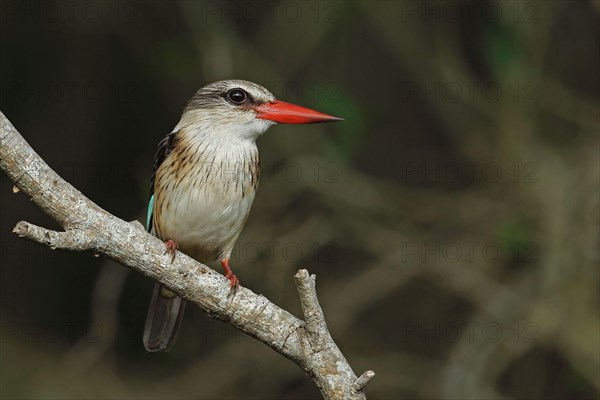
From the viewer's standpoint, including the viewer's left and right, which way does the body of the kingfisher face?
facing the viewer and to the right of the viewer
